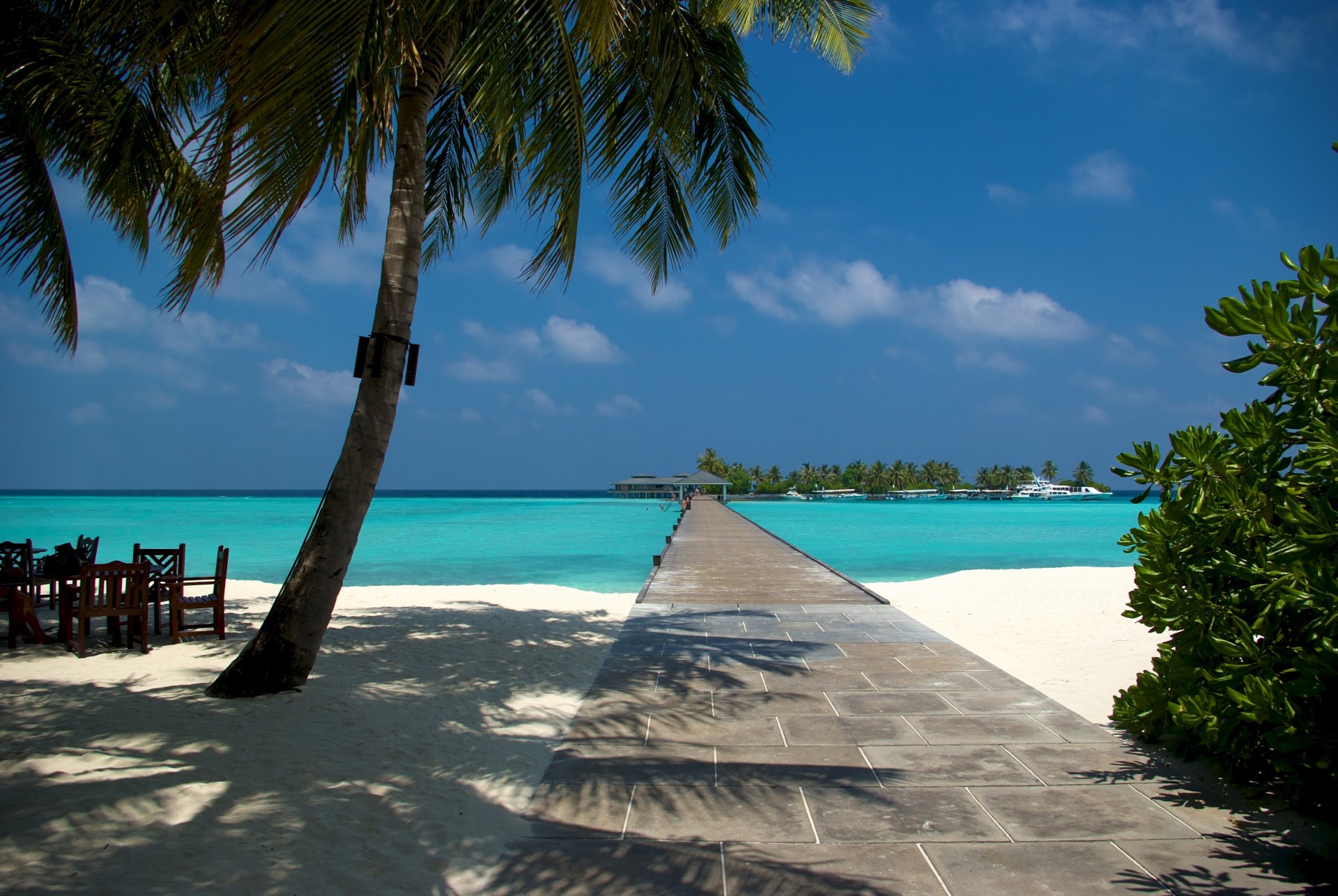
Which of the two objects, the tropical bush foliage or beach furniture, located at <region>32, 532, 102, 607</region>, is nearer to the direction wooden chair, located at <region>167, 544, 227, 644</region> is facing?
the beach furniture

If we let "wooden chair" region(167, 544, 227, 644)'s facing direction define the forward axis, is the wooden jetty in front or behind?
behind

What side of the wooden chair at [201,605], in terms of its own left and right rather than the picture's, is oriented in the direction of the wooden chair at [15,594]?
front

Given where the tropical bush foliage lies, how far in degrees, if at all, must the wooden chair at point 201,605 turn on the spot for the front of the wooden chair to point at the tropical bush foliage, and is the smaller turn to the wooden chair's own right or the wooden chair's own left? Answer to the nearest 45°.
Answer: approximately 135° to the wooden chair's own left

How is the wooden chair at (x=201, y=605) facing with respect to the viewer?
to the viewer's left
